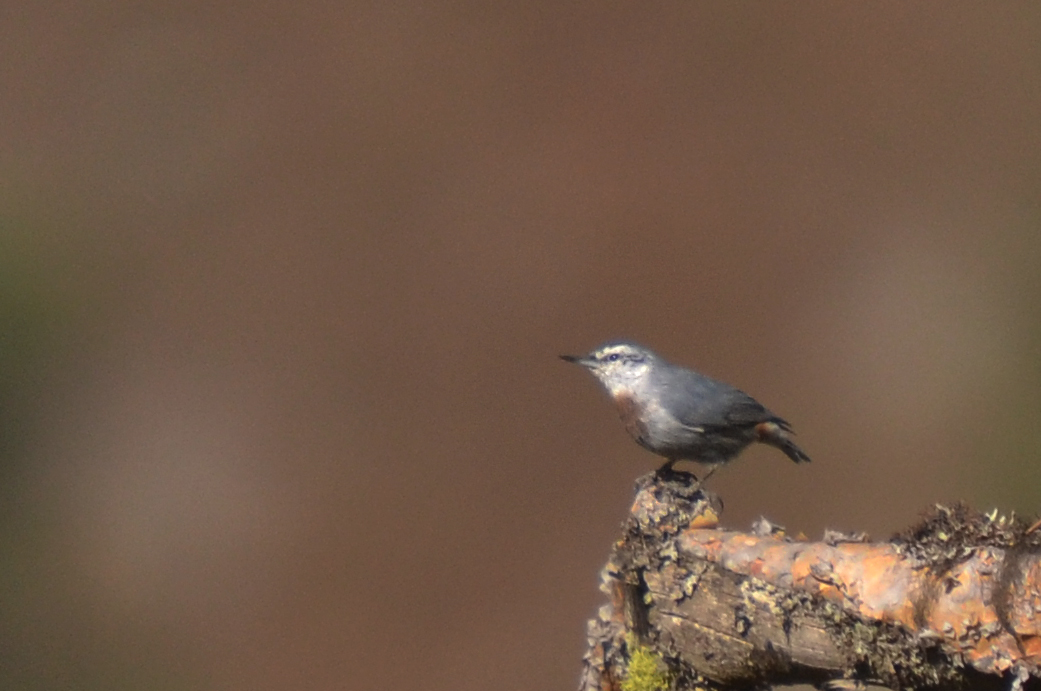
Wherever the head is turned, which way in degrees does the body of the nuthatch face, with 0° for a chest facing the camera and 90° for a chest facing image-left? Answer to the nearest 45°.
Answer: approximately 90°
